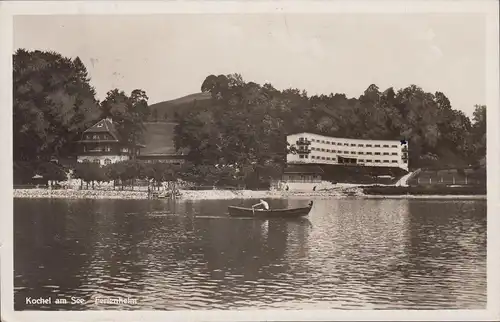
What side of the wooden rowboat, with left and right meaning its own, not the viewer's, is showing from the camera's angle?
right

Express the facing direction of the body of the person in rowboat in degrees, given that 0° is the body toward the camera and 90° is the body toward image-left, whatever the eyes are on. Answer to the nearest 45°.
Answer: approximately 90°
